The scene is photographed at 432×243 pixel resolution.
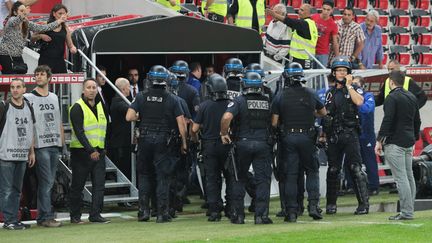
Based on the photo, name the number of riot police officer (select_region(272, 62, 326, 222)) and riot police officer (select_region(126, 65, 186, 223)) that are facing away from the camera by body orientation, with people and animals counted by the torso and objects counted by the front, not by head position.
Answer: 2

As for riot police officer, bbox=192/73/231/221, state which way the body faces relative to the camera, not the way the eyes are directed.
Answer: away from the camera

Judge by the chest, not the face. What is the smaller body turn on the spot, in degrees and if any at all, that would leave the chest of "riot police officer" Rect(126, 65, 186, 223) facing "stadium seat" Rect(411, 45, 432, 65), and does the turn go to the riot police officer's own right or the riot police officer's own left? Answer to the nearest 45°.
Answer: approximately 45° to the riot police officer's own right

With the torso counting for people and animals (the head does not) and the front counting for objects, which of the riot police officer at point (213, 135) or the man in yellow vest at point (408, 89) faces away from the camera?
the riot police officer

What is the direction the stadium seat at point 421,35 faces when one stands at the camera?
facing the viewer

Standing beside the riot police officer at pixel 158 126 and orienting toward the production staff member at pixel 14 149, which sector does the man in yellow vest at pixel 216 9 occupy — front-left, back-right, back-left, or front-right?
back-right

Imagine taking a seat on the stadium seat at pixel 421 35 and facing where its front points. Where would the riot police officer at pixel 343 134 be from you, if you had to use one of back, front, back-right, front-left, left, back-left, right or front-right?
front

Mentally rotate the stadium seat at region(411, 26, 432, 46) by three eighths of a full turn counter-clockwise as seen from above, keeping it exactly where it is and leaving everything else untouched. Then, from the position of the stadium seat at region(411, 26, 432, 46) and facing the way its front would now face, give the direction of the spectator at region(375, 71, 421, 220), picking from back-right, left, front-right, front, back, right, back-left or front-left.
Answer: back-right

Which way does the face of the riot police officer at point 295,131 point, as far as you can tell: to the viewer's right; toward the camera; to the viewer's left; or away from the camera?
away from the camera
